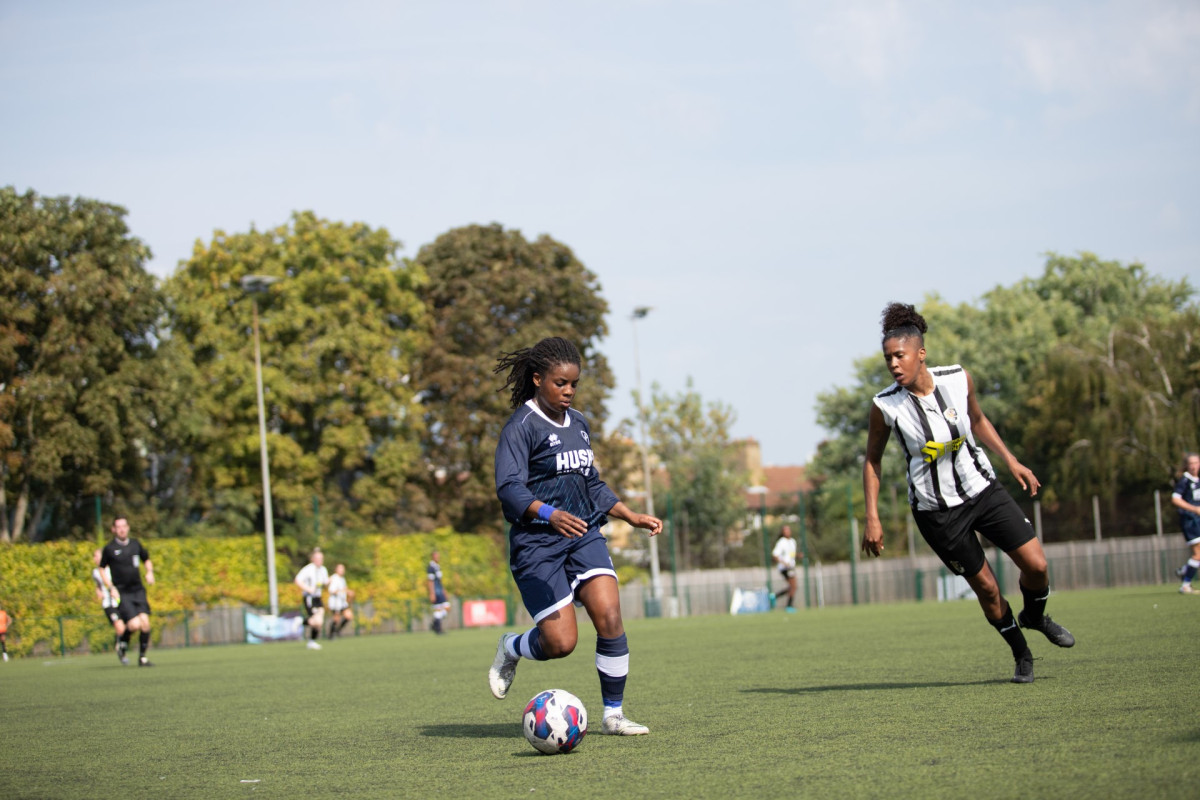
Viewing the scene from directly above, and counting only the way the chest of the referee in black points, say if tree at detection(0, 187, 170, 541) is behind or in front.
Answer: behind

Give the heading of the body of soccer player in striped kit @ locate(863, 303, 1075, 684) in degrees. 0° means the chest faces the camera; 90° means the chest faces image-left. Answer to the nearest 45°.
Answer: approximately 0°

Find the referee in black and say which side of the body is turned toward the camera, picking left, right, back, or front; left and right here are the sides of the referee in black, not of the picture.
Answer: front

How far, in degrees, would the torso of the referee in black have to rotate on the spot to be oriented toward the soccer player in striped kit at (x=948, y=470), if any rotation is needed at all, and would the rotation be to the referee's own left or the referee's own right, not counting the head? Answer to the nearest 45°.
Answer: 0° — they already face them

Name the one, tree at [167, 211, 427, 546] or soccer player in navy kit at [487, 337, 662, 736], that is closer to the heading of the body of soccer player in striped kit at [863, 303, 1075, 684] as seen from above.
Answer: the soccer player in navy kit

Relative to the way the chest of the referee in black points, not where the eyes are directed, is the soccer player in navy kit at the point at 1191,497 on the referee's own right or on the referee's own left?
on the referee's own left

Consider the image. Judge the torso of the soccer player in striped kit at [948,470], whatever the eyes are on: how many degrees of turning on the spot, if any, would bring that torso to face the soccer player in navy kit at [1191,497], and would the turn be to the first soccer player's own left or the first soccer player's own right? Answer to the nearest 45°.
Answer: approximately 180°

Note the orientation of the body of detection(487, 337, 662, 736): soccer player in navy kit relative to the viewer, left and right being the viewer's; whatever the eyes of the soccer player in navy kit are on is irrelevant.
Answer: facing the viewer and to the right of the viewer

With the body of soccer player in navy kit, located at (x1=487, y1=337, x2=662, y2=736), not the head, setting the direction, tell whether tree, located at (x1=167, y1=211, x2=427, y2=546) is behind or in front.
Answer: behind
